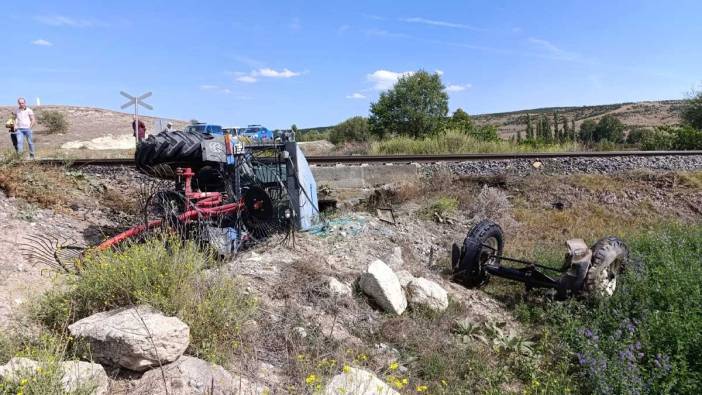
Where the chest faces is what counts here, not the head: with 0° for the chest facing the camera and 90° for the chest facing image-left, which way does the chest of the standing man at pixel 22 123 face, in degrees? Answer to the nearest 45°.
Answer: approximately 0°

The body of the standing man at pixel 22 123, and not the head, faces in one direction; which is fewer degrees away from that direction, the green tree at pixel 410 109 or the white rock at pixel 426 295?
the white rock

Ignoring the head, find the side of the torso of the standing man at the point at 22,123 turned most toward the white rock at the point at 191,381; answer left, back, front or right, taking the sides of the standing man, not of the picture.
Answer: front

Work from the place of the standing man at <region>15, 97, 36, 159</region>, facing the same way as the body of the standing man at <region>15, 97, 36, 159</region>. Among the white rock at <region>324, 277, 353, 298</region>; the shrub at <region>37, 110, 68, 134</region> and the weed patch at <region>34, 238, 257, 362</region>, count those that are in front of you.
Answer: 2

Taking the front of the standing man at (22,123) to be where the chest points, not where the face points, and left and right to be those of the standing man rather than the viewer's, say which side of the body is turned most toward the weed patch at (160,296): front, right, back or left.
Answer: front

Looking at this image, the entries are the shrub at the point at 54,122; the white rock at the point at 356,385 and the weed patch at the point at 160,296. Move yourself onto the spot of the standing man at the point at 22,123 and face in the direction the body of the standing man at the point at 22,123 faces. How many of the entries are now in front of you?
2

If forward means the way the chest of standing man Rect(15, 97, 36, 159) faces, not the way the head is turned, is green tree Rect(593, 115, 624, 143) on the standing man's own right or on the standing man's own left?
on the standing man's own left

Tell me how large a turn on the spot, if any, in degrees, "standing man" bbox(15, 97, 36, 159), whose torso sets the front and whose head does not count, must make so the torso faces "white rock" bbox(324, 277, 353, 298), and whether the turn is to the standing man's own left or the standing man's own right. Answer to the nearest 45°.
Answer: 0° — they already face it

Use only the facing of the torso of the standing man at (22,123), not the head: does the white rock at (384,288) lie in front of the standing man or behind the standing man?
in front

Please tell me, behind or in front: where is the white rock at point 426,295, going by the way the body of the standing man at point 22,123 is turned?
in front

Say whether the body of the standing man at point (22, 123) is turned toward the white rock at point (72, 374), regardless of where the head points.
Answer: yes
